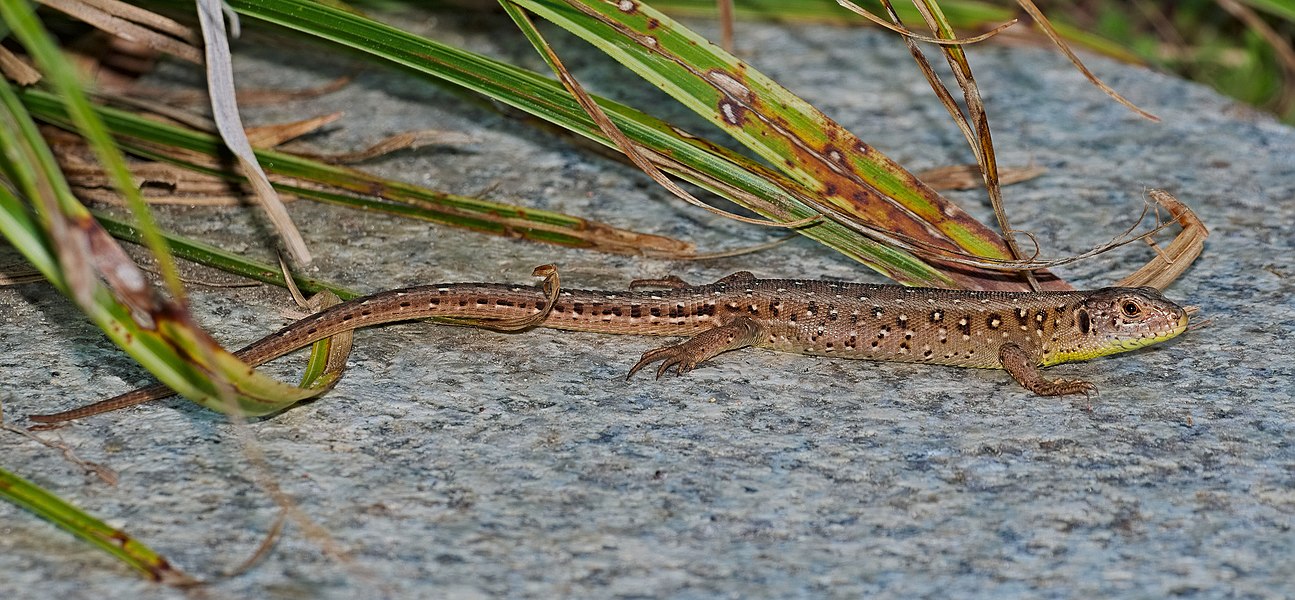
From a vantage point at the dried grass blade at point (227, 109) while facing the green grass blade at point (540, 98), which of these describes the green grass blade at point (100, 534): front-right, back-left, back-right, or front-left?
back-right

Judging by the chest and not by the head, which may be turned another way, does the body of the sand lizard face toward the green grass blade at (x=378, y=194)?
no

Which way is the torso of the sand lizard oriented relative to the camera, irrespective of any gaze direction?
to the viewer's right

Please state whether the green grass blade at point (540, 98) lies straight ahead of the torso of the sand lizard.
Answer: no

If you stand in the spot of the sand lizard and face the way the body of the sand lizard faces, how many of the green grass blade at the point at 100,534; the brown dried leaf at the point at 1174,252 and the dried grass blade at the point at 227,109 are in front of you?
1

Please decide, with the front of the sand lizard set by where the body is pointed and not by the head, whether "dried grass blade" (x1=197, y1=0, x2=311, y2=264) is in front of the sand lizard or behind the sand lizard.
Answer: behind

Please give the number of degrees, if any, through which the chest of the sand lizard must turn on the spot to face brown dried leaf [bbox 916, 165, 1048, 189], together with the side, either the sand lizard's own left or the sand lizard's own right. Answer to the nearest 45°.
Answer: approximately 45° to the sand lizard's own left

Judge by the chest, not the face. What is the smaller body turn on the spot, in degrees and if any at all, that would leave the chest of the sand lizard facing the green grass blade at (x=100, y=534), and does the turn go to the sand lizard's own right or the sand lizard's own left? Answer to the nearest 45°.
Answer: approximately 135° to the sand lizard's own right
